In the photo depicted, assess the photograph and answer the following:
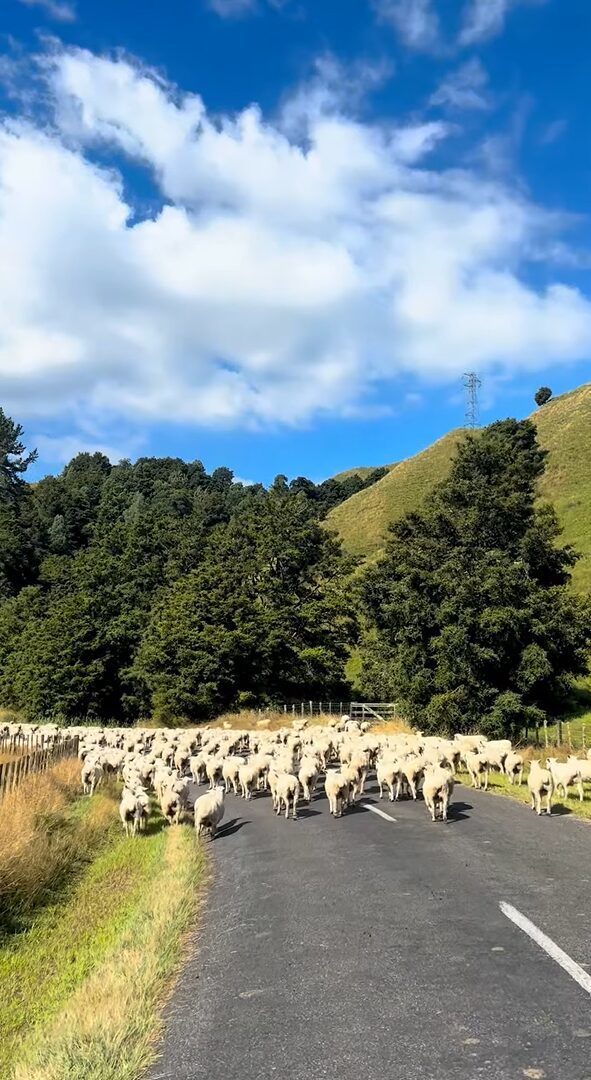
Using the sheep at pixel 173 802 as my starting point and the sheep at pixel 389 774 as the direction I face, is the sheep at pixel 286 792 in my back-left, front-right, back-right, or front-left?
front-right

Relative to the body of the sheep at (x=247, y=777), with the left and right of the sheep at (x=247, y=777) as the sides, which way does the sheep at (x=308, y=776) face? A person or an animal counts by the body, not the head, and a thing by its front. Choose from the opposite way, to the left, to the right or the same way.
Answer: the same way
